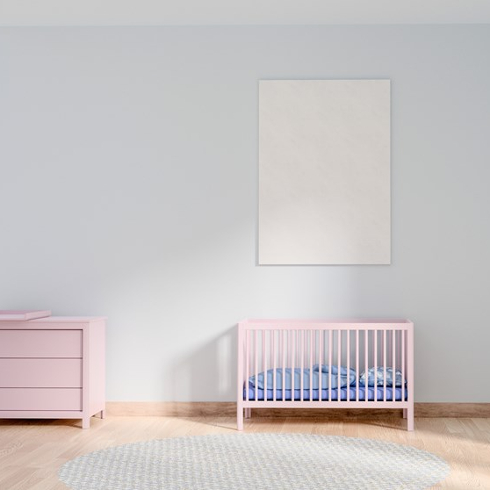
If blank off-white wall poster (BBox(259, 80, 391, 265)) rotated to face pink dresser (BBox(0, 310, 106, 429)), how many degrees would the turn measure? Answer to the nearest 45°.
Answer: approximately 90° to its right

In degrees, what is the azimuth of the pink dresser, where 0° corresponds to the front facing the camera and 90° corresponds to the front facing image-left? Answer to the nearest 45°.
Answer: approximately 0°

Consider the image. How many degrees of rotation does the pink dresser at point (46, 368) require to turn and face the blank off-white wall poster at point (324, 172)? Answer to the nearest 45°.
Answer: approximately 90° to its left

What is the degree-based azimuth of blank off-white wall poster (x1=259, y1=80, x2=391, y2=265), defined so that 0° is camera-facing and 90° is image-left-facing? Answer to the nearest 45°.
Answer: approximately 0°

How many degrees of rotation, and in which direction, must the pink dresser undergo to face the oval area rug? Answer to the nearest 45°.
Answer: approximately 45° to its left

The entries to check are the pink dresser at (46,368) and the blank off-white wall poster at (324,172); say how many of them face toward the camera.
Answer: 2
